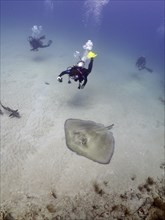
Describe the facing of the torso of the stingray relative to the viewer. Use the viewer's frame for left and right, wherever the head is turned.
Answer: facing the viewer and to the left of the viewer
